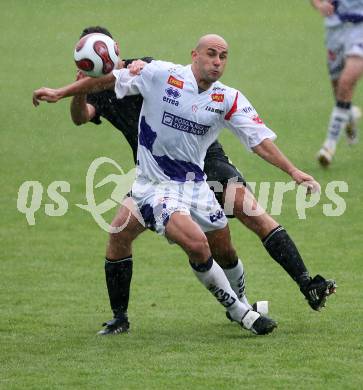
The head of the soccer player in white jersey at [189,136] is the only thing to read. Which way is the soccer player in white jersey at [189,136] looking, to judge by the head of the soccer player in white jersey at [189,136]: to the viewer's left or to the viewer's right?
to the viewer's right

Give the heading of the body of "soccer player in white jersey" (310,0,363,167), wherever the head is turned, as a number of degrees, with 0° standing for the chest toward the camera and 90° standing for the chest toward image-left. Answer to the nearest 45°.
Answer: approximately 45°

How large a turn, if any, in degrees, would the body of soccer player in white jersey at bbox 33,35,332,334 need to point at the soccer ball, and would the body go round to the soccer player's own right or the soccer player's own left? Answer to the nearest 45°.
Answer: approximately 135° to the soccer player's own right
